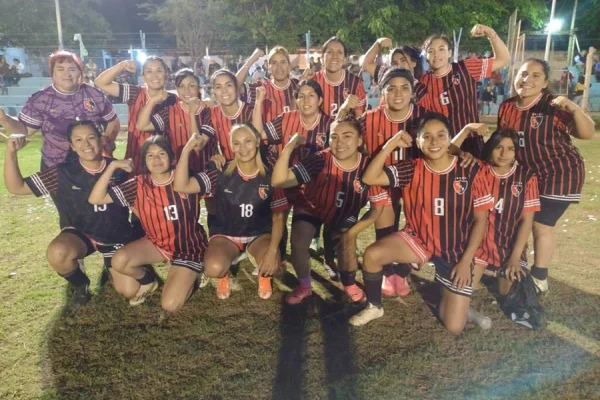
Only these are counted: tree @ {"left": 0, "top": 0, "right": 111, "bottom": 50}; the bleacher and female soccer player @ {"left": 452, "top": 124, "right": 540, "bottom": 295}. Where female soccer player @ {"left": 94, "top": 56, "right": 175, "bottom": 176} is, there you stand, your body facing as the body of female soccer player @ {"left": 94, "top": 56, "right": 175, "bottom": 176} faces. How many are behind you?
2

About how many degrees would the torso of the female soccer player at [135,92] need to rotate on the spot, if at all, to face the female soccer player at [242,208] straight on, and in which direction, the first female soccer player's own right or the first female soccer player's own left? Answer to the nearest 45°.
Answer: approximately 45° to the first female soccer player's own left

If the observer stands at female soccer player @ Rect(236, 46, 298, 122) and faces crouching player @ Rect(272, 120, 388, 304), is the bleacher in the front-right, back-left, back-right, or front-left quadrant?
back-right

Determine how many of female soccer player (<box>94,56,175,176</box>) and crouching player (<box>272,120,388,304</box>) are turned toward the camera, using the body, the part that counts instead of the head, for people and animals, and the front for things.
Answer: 2

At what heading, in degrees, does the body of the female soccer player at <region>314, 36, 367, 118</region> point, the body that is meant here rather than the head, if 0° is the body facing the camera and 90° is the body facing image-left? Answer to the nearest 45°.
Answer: approximately 0°
